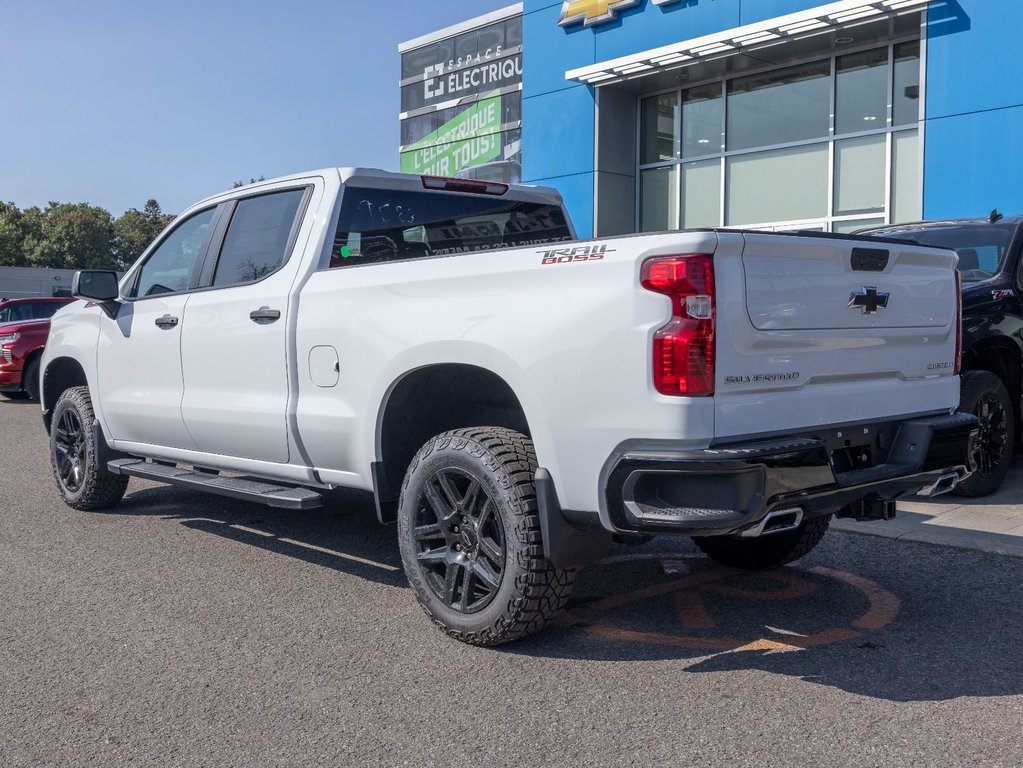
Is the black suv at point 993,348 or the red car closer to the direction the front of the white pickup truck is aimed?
the red car

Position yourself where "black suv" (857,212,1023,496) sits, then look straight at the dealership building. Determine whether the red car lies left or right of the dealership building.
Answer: left

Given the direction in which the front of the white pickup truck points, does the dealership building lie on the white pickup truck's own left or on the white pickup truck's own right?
on the white pickup truck's own right

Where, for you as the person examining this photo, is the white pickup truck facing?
facing away from the viewer and to the left of the viewer

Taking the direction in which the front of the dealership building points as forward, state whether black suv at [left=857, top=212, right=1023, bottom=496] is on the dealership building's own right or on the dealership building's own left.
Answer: on the dealership building's own left

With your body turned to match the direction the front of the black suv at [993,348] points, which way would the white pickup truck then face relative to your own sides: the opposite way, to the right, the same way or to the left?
to the right

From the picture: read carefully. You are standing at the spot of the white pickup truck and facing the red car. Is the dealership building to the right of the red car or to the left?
right

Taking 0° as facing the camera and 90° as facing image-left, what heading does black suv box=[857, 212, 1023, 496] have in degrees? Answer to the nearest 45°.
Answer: approximately 45°

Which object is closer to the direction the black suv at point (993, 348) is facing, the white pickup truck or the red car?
the white pickup truck
